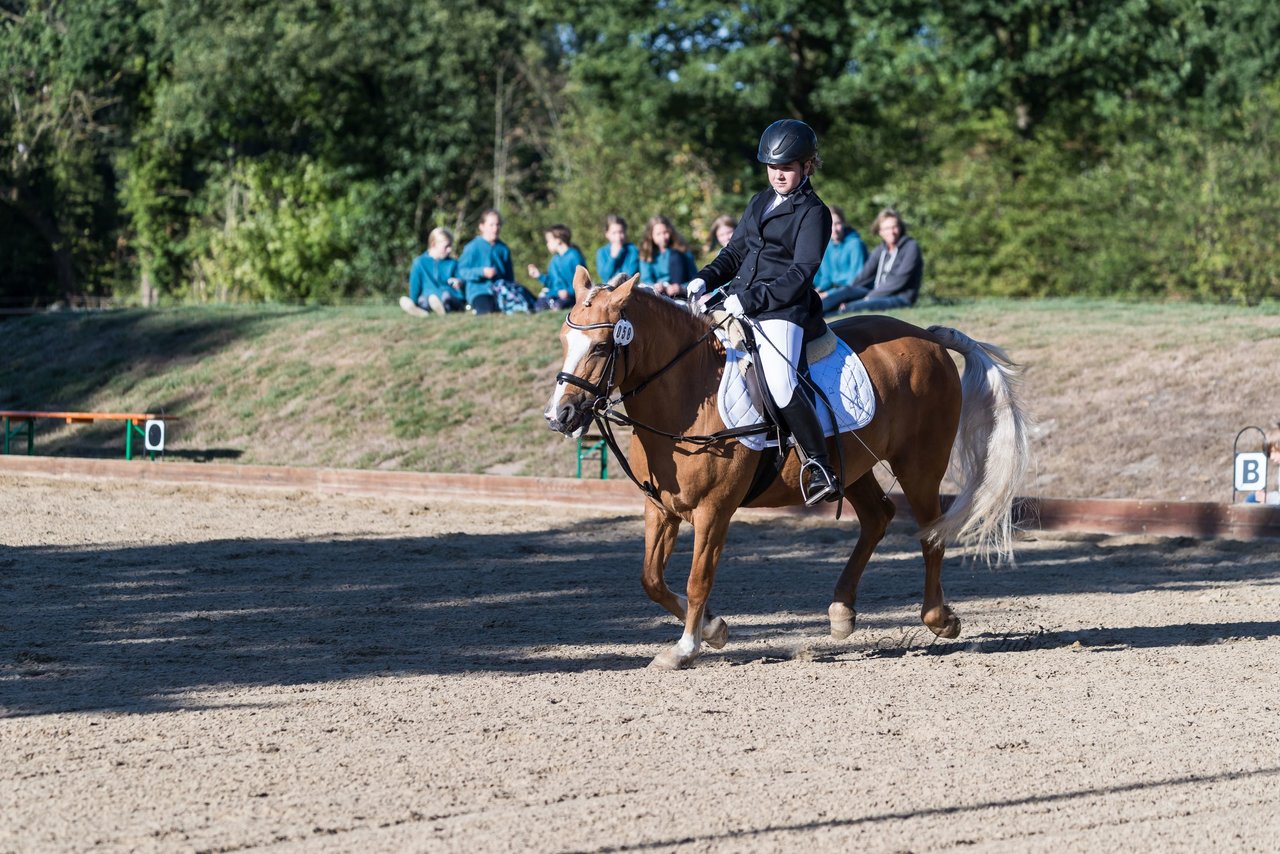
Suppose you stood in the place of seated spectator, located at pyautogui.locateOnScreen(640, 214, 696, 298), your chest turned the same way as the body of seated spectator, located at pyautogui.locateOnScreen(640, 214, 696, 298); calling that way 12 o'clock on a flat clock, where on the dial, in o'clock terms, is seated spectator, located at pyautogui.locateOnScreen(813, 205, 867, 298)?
seated spectator, located at pyautogui.locateOnScreen(813, 205, 867, 298) is roughly at 8 o'clock from seated spectator, located at pyautogui.locateOnScreen(640, 214, 696, 298).

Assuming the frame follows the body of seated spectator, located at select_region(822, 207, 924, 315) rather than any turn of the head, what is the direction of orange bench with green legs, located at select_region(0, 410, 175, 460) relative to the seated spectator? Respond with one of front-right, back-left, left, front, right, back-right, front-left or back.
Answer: front-right

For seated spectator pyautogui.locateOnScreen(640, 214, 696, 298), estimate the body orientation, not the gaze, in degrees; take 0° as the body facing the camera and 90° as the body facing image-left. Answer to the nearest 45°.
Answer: approximately 0°

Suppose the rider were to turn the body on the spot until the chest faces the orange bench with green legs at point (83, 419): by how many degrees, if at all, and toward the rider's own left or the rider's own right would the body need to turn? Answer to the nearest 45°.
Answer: approximately 90° to the rider's own right

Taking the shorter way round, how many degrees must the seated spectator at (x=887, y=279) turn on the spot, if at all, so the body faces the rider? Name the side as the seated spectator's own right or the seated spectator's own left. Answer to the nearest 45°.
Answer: approximately 45° to the seated spectator's own left

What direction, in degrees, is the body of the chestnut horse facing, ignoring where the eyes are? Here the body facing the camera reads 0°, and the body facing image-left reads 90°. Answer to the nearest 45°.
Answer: approximately 45°

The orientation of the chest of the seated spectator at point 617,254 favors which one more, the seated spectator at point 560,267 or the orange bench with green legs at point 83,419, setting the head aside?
the orange bench with green legs
